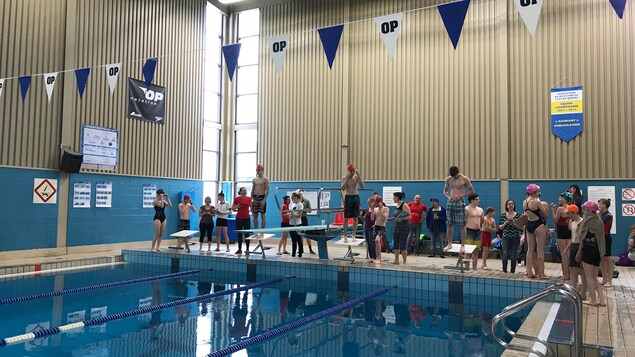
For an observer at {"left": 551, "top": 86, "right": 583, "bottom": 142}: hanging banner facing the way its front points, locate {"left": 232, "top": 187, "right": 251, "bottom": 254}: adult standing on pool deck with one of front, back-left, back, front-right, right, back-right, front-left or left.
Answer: front-right

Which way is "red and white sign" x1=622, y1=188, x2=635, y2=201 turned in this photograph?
toward the camera

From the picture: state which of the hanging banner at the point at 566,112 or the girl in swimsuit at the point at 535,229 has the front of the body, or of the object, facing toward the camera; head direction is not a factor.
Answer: the hanging banner

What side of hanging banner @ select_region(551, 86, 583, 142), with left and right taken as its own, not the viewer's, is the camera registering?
front

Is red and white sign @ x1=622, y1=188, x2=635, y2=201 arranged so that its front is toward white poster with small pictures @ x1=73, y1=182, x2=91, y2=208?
no

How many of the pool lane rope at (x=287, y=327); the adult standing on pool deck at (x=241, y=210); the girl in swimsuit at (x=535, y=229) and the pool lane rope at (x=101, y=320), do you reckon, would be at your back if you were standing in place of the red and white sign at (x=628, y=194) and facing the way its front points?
0

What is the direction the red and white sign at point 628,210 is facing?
toward the camera

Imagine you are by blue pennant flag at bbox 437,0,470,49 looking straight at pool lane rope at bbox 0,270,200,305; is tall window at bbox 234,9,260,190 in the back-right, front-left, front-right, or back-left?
front-right

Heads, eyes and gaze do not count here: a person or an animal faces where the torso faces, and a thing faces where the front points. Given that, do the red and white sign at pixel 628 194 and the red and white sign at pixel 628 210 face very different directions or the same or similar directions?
same or similar directions

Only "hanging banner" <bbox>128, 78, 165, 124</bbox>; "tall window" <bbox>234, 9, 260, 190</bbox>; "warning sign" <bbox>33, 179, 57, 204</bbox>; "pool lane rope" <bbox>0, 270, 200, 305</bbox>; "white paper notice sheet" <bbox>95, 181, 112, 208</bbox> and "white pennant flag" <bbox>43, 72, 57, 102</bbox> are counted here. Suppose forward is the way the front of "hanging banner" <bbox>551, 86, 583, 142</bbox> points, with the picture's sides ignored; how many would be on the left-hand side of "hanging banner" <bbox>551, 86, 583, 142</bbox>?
0

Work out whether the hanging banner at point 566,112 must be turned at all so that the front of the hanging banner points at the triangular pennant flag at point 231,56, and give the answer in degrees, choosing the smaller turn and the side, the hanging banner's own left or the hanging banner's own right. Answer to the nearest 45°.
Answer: approximately 45° to the hanging banner's own right

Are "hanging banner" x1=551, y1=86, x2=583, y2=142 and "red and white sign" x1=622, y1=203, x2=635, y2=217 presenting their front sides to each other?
no

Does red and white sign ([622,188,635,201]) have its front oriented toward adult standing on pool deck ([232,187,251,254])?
no

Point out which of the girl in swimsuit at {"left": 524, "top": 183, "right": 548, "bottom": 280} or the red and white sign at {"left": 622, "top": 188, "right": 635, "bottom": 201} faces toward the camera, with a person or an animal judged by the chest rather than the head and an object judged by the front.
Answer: the red and white sign

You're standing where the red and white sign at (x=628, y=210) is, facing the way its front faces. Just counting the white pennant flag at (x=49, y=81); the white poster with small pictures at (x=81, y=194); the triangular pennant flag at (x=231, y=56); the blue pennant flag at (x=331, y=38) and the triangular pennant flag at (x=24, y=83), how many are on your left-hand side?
0

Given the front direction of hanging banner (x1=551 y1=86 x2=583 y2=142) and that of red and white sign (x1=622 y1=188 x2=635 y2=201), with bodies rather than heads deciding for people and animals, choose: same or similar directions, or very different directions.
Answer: same or similar directions

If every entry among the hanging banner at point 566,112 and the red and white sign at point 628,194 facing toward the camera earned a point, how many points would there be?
2
